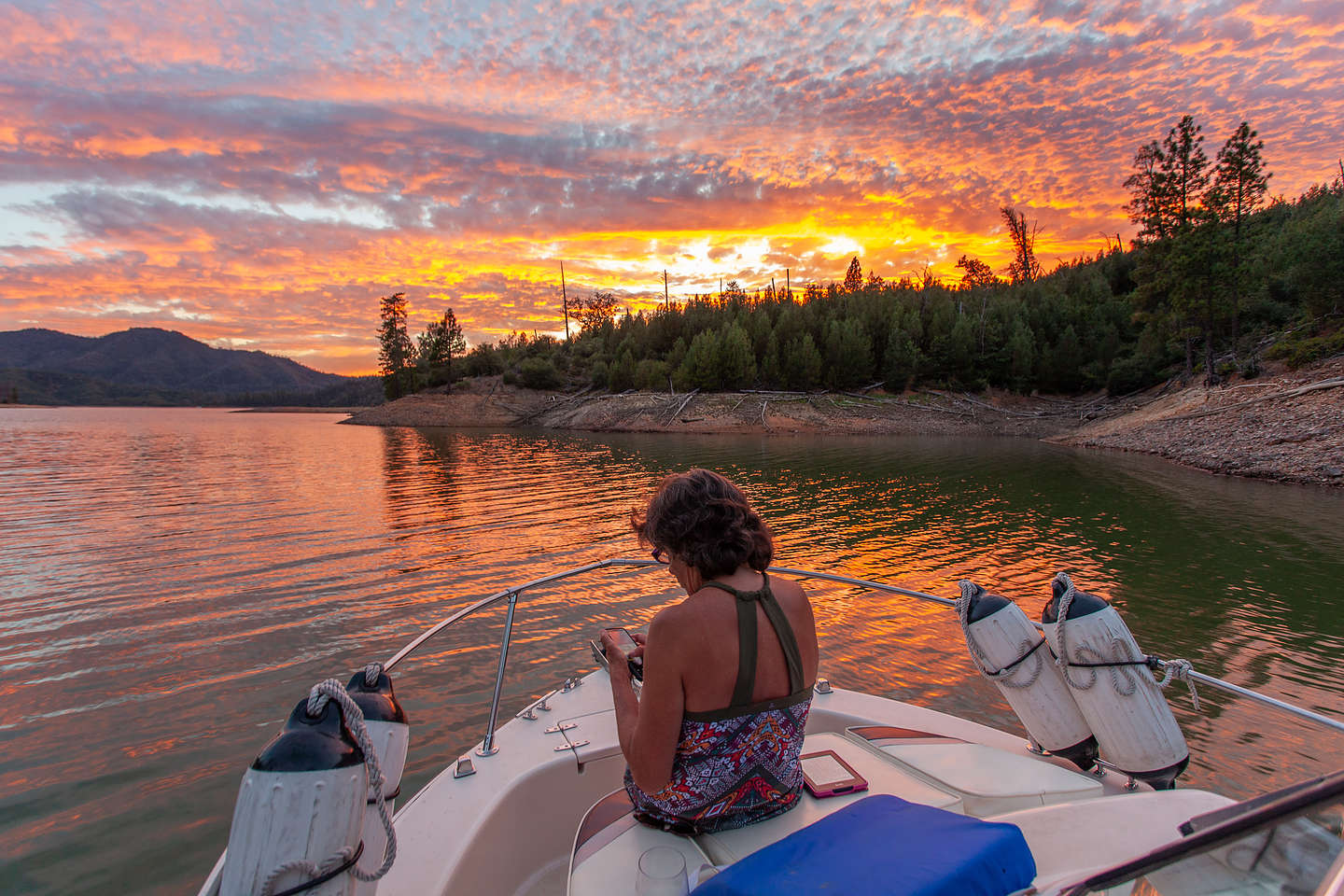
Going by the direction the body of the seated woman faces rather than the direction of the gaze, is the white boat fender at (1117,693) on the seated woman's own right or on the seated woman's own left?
on the seated woman's own right

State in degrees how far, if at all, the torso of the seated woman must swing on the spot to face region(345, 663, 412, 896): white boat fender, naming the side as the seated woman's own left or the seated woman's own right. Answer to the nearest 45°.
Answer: approximately 45° to the seated woman's own left

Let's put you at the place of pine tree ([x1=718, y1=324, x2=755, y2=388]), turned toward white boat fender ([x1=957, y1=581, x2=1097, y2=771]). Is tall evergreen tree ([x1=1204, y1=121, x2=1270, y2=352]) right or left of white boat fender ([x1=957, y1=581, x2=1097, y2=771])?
left

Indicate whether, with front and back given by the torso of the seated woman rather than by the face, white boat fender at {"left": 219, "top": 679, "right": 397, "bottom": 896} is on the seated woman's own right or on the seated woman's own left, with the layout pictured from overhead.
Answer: on the seated woman's own left

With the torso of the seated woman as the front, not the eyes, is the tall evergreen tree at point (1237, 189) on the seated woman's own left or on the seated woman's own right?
on the seated woman's own right

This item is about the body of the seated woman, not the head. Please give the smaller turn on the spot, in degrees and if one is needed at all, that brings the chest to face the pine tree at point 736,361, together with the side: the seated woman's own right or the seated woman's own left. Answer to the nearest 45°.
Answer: approximately 45° to the seated woman's own right

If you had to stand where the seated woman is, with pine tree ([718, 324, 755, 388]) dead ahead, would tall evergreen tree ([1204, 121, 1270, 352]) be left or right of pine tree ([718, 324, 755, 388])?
right

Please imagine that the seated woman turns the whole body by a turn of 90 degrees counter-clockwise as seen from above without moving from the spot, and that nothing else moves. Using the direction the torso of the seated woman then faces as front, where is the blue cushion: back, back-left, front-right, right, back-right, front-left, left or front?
left

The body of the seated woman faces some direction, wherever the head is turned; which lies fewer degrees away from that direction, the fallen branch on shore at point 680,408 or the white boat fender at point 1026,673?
the fallen branch on shore

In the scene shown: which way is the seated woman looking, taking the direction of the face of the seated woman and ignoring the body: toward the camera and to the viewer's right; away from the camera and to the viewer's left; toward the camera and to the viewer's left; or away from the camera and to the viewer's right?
away from the camera and to the viewer's left

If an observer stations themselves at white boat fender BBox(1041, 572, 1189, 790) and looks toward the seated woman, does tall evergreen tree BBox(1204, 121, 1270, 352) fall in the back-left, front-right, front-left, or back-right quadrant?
back-right

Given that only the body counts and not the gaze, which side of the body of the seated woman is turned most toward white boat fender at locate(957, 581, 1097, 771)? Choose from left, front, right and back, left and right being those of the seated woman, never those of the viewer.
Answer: right

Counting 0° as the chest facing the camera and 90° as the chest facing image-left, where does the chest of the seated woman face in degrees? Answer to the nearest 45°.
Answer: approximately 135°
